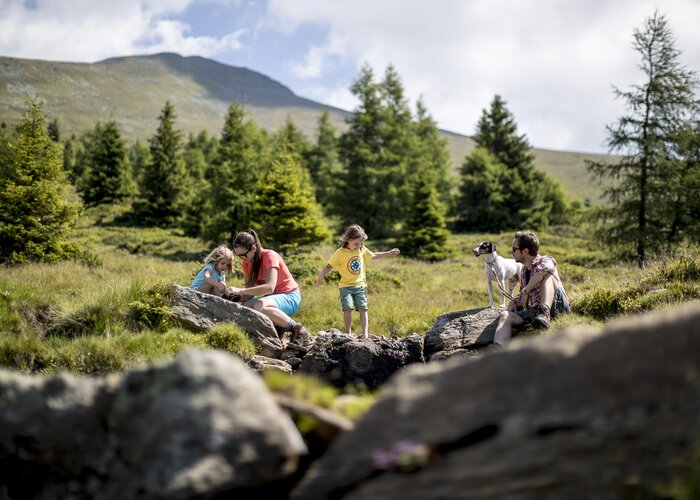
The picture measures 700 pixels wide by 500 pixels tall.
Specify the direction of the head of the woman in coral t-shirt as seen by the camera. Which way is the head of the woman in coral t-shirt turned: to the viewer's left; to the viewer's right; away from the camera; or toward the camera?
to the viewer's left

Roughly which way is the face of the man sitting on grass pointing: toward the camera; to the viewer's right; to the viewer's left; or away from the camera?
to the viewer's left

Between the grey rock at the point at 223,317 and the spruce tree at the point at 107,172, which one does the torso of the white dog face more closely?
the grey rock

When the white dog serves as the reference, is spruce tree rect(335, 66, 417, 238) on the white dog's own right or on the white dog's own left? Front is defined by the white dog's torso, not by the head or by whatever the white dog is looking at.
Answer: on the white dog's own right

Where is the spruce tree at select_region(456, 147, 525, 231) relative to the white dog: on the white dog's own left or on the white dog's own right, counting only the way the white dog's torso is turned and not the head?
on the white dog's own right

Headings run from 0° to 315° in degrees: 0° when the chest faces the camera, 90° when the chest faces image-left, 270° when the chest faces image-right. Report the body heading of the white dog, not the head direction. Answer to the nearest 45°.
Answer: approximately 45°
